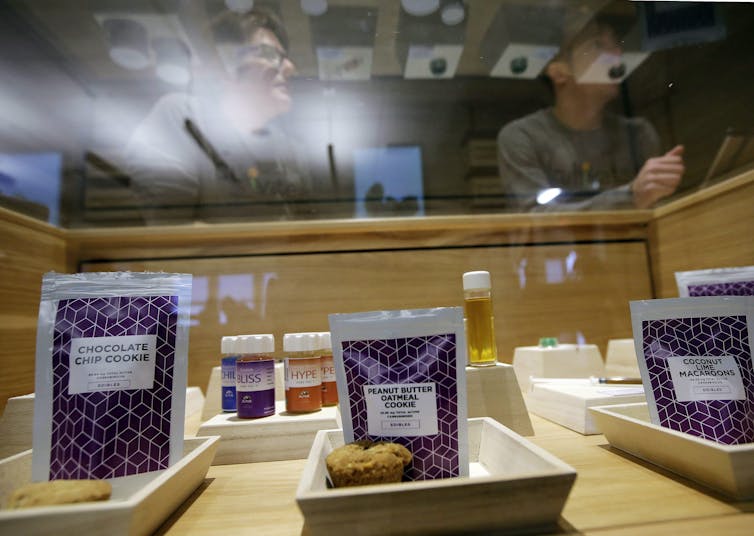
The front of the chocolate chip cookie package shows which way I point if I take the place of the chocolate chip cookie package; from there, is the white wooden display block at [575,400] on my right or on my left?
on my left

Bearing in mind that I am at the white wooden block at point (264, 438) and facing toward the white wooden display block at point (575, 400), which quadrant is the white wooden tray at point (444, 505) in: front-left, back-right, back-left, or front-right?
front-right

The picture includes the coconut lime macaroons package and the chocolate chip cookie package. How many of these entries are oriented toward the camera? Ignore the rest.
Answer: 2

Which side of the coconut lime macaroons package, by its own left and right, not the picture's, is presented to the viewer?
front

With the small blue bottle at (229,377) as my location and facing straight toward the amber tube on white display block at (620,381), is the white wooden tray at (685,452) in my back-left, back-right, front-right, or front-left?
front-right

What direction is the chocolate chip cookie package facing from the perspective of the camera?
toward the camera
